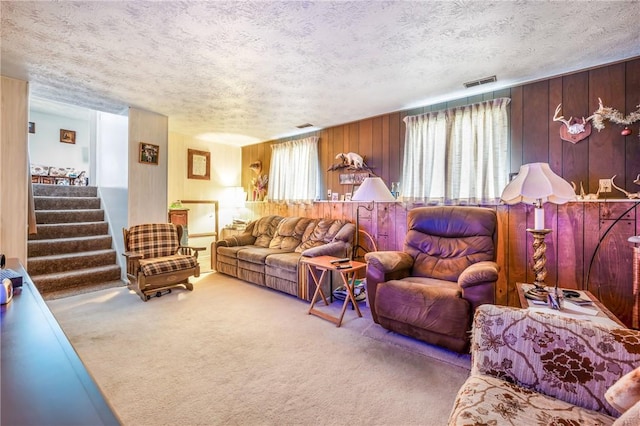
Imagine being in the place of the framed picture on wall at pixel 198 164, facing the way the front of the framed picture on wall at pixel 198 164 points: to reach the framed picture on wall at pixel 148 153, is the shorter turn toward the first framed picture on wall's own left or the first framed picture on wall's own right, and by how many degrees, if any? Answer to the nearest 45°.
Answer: approximately 90° to the first framed picture on wall's own right

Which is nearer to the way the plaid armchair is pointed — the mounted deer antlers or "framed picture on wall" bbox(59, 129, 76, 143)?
the mounted deer antlers

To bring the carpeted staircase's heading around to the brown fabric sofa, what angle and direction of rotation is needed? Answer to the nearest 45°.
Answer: approximately 45° to its left

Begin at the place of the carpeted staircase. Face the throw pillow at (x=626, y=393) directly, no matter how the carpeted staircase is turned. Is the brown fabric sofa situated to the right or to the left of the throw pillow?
left

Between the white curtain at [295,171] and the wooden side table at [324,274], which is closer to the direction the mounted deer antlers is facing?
the wooden side table

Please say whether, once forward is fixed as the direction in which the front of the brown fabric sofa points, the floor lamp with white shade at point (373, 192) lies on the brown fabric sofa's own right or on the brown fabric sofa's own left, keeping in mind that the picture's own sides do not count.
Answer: on the brown fabric sofa's own left

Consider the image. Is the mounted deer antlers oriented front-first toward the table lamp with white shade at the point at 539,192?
yes

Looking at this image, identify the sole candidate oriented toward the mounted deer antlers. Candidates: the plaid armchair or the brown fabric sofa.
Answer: the plaid armchair

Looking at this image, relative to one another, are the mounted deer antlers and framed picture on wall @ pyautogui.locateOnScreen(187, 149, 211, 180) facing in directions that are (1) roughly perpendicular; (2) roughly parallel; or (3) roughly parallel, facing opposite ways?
roughly perpendicular

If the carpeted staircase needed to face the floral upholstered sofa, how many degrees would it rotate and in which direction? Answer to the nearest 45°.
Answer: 0° — it already faces it

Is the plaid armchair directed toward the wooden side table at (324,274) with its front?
yes
